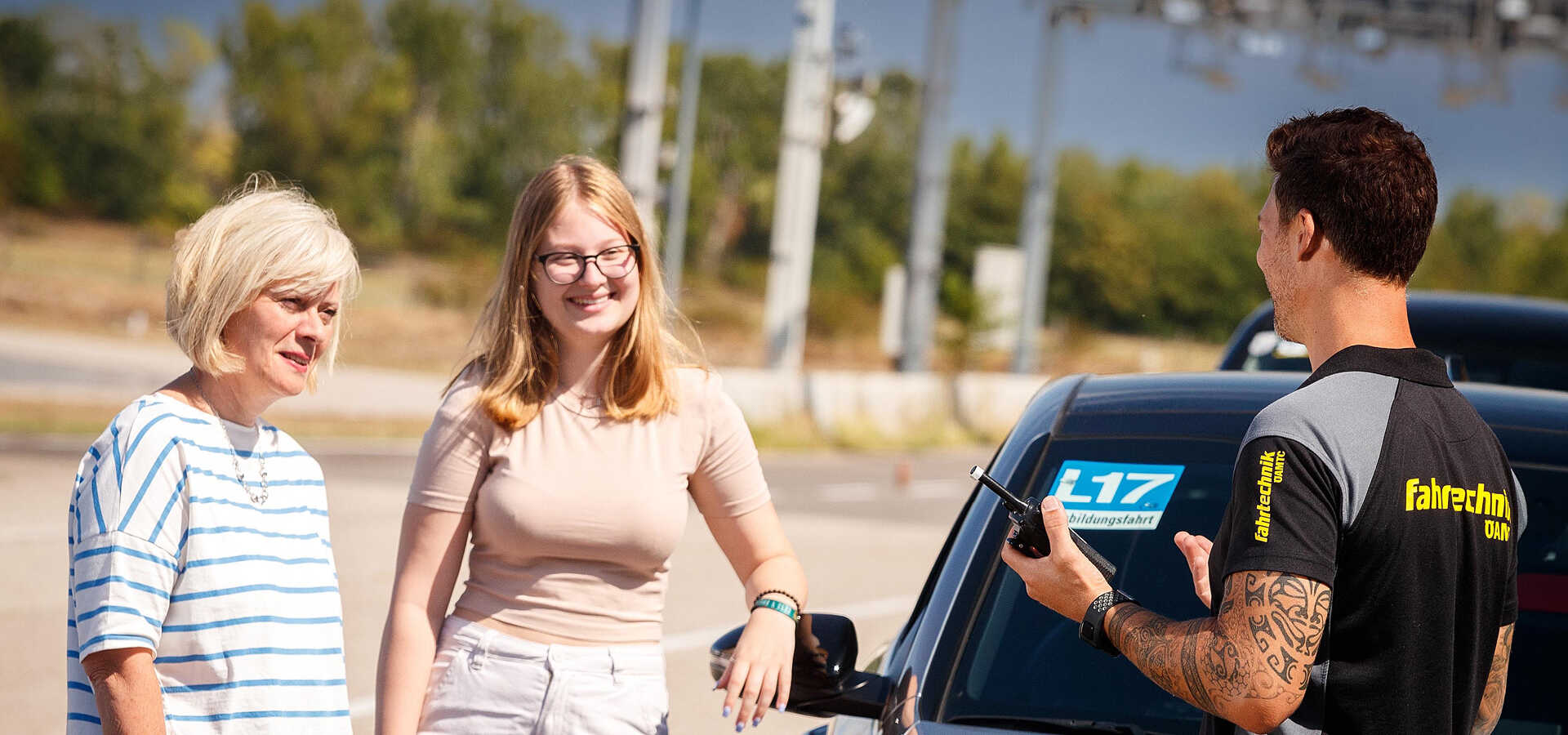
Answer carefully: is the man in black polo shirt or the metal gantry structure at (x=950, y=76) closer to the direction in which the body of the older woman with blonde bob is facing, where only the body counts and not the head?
the man in black polo shirt

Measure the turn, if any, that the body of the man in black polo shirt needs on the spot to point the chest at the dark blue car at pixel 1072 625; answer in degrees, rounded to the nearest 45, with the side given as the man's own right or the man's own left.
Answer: approximately 45° to the man's own right

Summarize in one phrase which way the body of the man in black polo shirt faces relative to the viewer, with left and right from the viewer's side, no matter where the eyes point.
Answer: facing away from the viewer and to the left of the viewer

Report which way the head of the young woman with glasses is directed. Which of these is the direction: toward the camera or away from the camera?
toward the camera

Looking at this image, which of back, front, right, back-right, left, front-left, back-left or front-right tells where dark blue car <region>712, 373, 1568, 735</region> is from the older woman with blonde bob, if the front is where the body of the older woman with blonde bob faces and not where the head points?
front-left

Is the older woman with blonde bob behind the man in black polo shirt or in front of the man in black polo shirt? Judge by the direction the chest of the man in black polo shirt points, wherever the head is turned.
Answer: in front

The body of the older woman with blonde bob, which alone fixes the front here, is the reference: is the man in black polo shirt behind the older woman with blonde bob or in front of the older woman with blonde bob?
in front

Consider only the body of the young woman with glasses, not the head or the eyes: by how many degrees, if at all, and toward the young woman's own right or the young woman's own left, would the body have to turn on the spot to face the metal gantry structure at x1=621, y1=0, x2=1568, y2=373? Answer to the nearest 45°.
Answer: approximately 180°

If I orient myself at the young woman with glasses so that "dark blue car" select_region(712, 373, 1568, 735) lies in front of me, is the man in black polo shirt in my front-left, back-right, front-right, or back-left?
front-right

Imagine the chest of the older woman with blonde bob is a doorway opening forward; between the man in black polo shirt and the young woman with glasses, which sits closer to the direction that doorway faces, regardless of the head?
the man in black polo shirt

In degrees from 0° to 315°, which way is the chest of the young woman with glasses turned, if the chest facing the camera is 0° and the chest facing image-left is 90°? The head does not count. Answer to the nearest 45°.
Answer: approximately 0°

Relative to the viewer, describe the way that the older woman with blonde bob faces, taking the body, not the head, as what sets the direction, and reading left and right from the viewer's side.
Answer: facing the viewer and to the right of the viewer

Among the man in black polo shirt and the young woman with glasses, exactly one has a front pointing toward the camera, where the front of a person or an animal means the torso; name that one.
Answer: the young woman with glasses

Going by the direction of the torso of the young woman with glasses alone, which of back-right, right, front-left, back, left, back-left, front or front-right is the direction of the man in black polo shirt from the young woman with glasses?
front-left

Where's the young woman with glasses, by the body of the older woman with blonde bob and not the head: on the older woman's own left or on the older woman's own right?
on the older woman's own left

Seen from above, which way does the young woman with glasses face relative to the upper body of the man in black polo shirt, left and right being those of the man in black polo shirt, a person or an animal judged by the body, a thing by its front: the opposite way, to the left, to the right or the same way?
the opposite way

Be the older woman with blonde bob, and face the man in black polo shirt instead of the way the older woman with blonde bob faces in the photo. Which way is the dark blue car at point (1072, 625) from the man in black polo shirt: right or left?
left

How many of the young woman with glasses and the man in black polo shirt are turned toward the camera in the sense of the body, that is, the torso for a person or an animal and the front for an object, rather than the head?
1
